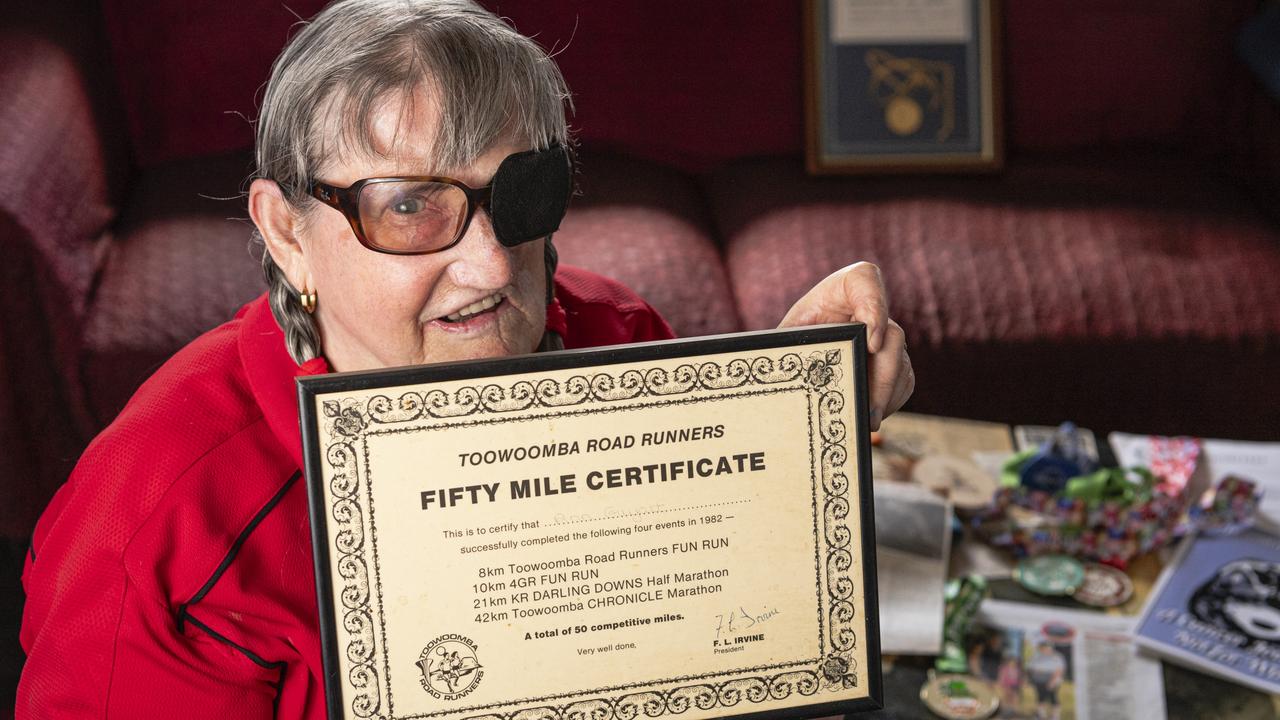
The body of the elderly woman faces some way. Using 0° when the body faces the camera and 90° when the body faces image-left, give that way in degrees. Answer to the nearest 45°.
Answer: approximately 315°

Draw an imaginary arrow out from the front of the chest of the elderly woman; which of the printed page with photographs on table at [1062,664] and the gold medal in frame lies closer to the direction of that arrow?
the printed page with photographs on table

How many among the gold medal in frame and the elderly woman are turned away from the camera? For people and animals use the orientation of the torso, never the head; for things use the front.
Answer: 0

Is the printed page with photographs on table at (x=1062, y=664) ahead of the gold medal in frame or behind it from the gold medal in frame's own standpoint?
ahead

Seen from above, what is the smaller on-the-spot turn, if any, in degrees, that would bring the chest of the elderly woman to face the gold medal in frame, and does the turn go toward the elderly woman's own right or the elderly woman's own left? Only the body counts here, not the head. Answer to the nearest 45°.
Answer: approximately 90° to the elderly woman's own left

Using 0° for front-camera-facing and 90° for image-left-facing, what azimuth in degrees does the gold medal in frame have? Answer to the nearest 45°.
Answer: approximately 0°
